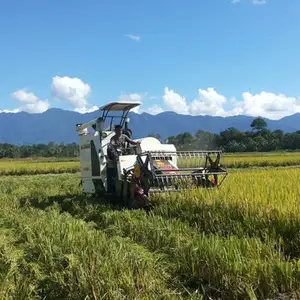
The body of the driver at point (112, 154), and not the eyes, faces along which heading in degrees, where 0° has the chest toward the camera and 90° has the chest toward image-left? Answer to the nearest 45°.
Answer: approximately 315°
